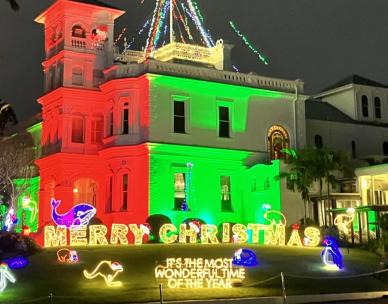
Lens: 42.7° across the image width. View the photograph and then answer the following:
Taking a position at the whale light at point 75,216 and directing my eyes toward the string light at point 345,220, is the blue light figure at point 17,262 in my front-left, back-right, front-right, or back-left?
back-right

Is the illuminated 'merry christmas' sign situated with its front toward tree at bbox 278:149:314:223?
no

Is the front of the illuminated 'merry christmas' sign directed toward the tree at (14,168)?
no

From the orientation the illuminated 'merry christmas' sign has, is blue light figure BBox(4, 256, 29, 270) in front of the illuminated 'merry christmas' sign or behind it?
in front

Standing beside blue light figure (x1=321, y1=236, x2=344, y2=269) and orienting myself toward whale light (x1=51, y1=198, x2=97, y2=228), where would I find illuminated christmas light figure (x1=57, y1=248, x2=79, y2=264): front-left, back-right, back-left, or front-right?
front-left

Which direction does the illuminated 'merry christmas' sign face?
toward the camera

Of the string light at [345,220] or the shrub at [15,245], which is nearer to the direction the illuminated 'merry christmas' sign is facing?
the shrub

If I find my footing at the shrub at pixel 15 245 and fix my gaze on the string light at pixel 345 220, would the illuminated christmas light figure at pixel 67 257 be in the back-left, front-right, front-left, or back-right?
front-right

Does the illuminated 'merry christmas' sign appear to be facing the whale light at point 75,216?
no

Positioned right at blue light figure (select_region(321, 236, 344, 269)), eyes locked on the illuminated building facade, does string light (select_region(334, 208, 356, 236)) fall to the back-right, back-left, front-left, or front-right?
front-right
